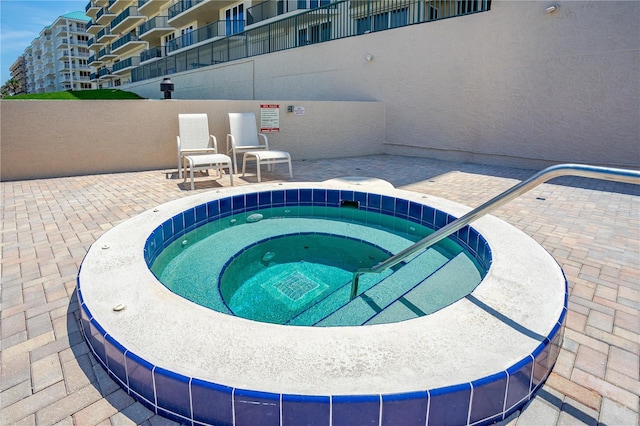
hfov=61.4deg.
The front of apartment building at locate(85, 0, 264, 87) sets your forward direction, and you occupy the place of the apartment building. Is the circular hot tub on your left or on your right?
on your left

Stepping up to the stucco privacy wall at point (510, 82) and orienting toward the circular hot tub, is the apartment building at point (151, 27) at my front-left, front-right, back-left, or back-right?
back-right

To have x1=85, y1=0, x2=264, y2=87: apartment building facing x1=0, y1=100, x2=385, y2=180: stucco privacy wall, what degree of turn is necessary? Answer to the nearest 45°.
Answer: approximately 45° to its left

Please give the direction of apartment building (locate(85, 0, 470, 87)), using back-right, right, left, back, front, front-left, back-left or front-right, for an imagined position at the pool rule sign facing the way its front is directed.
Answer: back

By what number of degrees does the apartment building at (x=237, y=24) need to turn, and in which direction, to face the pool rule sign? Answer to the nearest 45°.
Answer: approximately 45° to its left

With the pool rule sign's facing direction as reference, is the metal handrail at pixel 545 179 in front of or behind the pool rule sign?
in front

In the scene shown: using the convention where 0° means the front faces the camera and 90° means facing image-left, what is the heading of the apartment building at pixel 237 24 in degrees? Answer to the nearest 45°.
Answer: approximately 45°

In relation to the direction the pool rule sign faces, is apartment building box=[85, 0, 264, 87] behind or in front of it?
behind

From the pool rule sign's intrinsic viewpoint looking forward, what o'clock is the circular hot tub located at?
The circular hot tub is roughly at 12 o'clock from the pool rule sign.

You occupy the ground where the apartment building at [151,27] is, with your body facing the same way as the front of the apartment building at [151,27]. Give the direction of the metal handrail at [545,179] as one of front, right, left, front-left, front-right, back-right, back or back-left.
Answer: front-left
